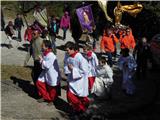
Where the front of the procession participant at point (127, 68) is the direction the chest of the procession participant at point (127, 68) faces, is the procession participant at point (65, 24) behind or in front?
in front

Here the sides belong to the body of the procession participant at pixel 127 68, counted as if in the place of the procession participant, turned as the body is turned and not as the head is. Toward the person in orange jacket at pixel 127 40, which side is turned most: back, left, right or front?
front

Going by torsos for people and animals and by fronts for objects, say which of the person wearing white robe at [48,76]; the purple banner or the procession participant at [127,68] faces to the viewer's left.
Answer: the person wearing white robe

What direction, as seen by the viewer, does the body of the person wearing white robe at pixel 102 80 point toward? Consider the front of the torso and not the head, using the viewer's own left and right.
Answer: facing the viewer and to the left of the viewer

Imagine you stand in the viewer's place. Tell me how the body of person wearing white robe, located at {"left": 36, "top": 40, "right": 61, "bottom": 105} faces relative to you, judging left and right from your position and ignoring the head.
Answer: facing to the left of the viewer

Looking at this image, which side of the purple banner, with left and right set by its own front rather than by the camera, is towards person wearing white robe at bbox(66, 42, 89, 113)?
front

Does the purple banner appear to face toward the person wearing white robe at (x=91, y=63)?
yes

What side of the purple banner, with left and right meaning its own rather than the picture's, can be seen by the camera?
front

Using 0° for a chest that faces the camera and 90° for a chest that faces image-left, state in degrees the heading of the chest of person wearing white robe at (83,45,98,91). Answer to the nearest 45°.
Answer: approximately 45°

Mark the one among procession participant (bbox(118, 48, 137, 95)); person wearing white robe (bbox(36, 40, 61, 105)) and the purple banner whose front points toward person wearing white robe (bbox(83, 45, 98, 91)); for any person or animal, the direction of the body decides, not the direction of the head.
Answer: the purple banner
